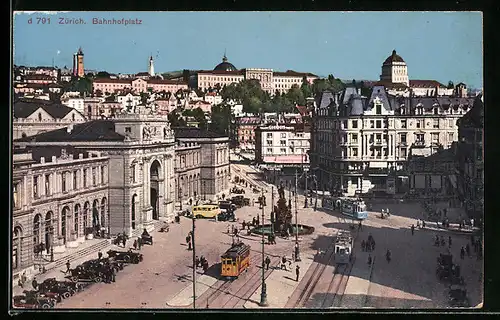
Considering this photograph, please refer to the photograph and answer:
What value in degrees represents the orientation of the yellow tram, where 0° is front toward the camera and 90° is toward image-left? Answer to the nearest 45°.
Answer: approximately 45°

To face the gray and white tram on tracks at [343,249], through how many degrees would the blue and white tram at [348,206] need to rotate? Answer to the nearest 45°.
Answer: approximately 45° to its right

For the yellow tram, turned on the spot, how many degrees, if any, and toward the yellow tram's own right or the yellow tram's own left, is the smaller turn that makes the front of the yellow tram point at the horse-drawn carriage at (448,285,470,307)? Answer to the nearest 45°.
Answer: approximately 135° to the yellow tram's own left

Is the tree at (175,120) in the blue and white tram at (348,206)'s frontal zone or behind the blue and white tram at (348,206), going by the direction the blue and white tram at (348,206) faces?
behind
